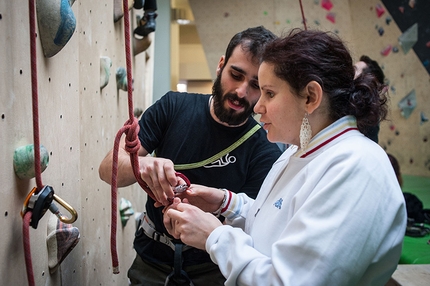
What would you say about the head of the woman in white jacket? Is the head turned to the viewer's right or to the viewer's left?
to the viewer's left

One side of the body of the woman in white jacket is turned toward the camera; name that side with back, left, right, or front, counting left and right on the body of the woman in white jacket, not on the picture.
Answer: left

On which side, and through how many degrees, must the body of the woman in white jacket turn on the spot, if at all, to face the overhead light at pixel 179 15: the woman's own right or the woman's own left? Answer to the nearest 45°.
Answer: approximately 90° to the woman's own right

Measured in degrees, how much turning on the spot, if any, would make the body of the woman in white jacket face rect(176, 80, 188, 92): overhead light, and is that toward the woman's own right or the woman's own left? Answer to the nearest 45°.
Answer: approximately 90° to the woman's own right
